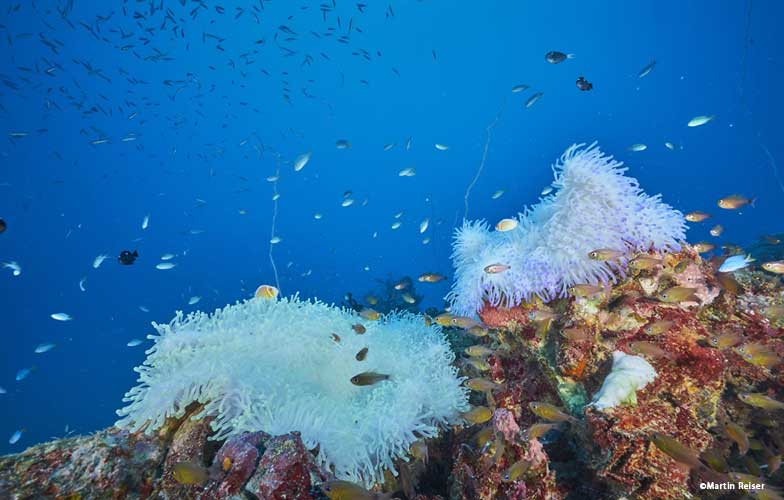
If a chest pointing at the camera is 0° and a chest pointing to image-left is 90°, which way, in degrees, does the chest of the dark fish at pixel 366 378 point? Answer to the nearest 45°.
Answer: approximately 90°

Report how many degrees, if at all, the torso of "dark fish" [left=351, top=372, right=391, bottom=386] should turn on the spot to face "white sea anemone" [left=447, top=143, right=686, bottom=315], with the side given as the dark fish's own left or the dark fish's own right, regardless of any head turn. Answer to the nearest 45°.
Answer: approximately 180°

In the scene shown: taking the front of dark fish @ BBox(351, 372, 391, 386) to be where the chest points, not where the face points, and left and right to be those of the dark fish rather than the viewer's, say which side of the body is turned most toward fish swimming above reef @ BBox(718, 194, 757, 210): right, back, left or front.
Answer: back
